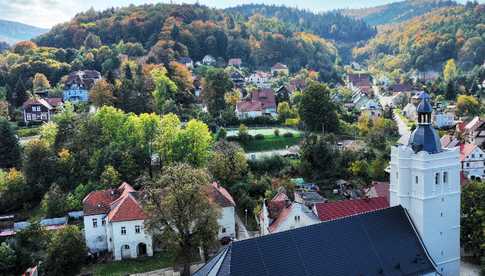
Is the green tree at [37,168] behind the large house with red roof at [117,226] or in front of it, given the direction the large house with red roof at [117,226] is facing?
behind

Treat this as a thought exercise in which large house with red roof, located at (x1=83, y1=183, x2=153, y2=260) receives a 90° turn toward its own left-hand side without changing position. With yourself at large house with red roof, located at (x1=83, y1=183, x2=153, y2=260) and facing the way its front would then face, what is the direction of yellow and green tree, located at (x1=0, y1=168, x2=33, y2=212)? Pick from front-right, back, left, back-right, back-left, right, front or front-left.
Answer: back-left

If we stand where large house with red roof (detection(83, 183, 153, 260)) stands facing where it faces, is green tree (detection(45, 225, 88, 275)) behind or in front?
in front

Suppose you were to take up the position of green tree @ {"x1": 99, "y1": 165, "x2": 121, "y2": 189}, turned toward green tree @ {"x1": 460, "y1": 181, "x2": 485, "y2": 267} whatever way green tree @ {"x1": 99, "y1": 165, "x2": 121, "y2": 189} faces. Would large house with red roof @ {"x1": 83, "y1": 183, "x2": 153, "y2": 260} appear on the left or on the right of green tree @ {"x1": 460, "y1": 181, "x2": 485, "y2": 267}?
right

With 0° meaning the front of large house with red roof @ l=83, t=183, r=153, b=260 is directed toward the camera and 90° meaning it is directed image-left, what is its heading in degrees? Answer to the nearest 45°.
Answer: approximately 0°

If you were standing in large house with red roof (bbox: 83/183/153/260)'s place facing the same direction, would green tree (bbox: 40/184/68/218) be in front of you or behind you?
behind

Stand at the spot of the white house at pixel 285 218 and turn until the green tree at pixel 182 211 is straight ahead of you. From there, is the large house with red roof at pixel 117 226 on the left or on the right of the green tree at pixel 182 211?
right

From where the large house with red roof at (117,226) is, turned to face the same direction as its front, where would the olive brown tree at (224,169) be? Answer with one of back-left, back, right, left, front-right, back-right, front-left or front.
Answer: back-left

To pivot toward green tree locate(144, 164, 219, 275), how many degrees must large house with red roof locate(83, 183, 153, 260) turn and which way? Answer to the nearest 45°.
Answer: approximately 45° to its left

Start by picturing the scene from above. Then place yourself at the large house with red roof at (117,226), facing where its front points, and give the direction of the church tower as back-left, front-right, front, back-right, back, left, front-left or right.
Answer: front-left

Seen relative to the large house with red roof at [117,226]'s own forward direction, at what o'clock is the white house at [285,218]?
The white house is roughly at 10 o'clock from the large house with red roof.
